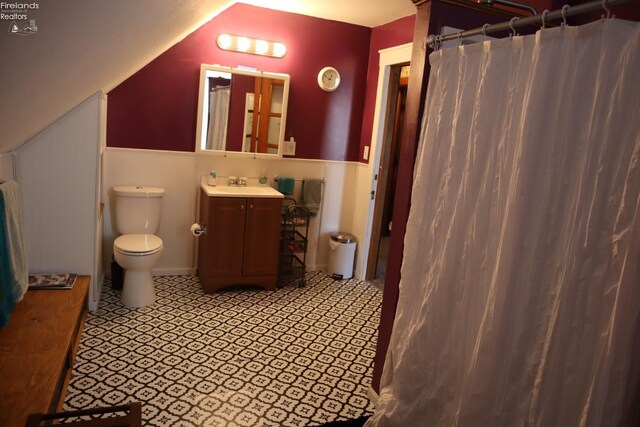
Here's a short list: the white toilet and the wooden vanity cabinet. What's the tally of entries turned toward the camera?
2

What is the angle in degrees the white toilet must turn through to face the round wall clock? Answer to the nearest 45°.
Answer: approximately 90° to its left

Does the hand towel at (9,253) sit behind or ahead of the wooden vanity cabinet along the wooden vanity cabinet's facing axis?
ahead

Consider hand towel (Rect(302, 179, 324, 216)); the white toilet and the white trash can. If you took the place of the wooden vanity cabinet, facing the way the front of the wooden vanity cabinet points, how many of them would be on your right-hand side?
1

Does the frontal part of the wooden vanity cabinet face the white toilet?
no

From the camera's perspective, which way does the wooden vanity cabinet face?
toward the camera

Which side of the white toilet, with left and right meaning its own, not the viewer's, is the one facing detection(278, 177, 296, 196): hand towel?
left

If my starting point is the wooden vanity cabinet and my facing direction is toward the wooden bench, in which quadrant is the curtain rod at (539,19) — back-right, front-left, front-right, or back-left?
front-left

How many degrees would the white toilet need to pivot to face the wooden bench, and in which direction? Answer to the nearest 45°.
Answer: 0° — it already faces it

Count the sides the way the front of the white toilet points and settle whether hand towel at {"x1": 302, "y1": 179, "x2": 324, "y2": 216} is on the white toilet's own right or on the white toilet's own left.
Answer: on the white toilet's own left

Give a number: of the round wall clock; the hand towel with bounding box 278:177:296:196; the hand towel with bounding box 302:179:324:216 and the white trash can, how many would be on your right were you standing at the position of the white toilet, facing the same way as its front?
0

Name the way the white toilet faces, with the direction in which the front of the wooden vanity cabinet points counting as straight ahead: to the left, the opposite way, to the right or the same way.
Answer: the same way

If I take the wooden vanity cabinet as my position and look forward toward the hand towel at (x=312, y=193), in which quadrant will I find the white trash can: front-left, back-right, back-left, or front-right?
front-right

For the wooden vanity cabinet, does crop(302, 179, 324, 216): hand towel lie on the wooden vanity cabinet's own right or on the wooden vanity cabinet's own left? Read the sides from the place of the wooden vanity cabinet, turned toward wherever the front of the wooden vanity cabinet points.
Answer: on the wooden vanity cabinet's own left

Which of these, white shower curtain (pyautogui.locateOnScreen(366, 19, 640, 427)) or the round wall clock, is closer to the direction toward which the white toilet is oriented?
the white shower curtain

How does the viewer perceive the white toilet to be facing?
facing the viewer
